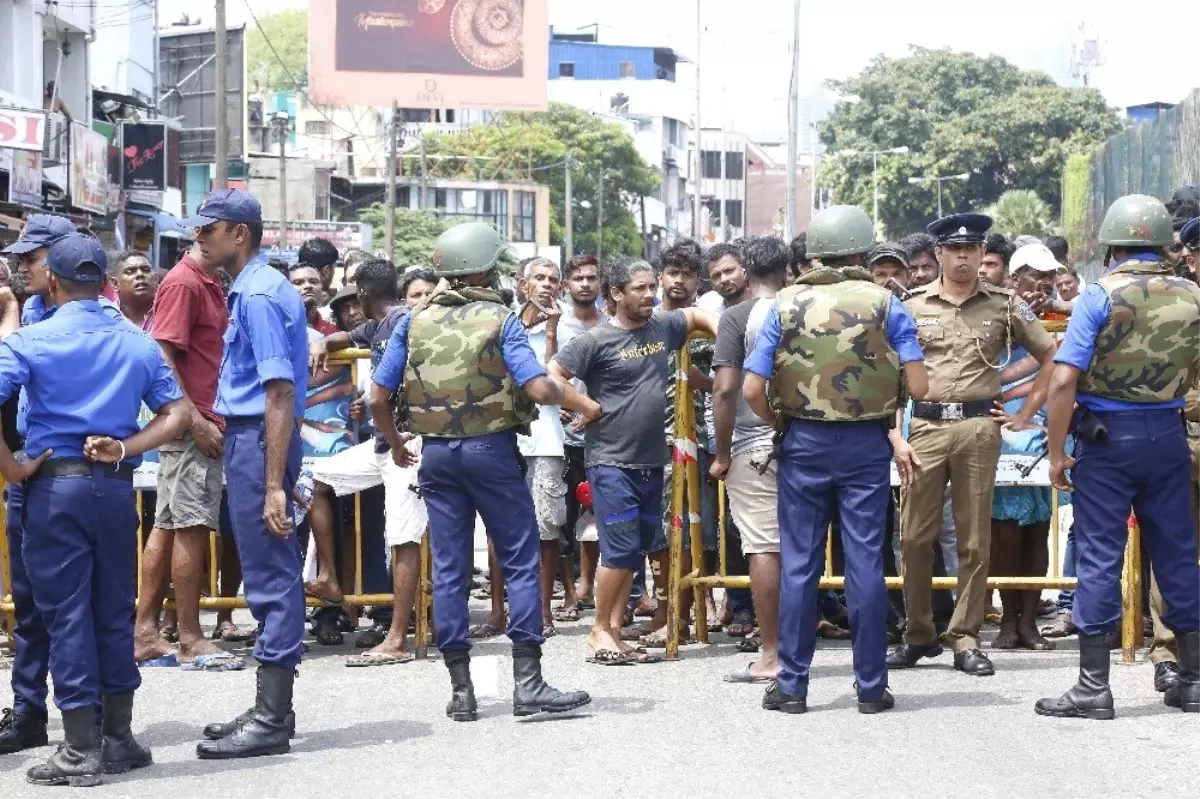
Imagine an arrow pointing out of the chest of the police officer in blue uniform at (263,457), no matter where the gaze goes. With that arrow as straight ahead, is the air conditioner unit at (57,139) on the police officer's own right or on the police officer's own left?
on the police officer's own right

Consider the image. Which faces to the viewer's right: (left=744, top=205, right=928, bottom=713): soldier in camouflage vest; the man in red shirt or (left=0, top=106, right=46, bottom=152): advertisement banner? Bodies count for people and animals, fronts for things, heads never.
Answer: the man in red shirt

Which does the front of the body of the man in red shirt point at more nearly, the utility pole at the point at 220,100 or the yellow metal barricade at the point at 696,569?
the yellow metal barricade

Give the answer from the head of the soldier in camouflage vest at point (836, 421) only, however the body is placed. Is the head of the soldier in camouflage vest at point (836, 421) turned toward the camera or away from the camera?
away from the camera

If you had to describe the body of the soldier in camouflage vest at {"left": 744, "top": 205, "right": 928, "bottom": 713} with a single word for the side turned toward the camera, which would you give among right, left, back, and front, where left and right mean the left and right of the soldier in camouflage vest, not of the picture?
back

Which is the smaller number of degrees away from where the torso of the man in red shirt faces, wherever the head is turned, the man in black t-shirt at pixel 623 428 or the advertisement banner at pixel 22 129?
the man in black t-shirt

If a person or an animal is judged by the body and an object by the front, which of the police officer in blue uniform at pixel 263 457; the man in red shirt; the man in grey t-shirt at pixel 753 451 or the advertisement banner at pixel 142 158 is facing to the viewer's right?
the man in red shirt

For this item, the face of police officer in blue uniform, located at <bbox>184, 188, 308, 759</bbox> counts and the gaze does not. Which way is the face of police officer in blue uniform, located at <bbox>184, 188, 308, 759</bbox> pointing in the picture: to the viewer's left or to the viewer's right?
to the viewer's left

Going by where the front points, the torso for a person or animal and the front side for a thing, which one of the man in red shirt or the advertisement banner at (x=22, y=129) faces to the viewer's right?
the man in red shirt
